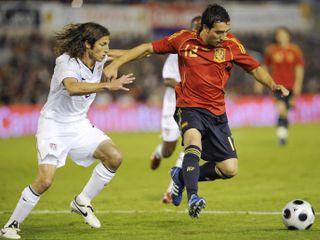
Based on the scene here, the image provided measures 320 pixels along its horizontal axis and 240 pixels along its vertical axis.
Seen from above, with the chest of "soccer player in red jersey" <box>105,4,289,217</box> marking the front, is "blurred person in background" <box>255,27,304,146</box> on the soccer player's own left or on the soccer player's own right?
on the soccer player's own left

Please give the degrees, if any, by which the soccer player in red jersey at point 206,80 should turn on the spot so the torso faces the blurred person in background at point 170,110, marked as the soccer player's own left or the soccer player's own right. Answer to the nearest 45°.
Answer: approximately 135° to the soccer player's own left

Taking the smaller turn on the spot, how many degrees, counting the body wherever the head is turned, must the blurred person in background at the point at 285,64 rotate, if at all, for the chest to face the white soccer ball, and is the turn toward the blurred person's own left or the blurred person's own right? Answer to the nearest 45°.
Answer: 0° — they already face it

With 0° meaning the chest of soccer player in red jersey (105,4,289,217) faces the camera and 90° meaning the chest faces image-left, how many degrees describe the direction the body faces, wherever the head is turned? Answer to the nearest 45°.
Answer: approximately 315°

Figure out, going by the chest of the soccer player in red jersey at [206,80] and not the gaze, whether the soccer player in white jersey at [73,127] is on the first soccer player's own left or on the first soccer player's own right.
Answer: on the first soccer player's own right

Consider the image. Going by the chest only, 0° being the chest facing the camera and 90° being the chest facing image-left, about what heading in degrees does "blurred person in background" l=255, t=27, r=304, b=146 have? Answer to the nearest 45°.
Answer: approximately 0°
